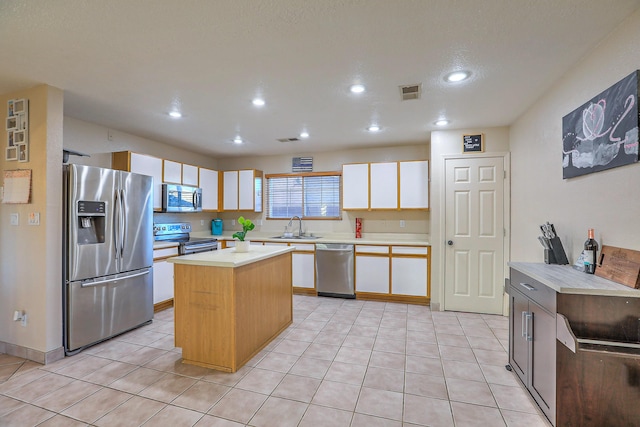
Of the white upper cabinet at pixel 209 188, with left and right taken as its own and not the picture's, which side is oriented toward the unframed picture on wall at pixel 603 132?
front

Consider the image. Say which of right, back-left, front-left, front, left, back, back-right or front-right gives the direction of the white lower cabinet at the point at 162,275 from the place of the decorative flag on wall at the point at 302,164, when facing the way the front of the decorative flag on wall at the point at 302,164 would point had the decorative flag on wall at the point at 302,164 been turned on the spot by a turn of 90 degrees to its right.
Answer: front-left

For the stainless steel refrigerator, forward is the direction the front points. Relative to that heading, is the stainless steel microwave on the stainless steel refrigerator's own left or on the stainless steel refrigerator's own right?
on the stainless steel refrigerator's own left

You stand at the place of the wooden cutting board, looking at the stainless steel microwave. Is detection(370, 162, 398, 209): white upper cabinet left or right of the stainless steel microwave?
right

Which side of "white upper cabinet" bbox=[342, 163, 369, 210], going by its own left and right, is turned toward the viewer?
front

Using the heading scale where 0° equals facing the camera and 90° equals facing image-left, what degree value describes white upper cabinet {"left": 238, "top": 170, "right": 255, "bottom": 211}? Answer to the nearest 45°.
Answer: approximately 0°

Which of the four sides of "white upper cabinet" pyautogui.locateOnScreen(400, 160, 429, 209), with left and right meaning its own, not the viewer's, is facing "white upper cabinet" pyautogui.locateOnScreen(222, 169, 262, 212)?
right

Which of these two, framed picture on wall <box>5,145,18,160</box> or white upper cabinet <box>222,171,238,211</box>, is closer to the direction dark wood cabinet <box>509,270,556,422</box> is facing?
the framed picture on wall

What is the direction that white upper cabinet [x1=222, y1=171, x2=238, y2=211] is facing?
toward the camera

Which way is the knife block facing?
to the viewer's left

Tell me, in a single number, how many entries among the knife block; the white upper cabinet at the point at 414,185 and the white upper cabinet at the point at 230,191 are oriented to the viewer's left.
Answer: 1

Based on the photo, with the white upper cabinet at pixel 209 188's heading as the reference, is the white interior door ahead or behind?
ahead

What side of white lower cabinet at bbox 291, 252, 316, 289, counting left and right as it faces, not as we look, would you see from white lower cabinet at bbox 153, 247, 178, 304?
right
